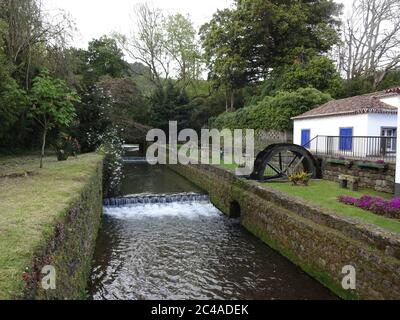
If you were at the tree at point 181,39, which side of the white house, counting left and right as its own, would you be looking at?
right

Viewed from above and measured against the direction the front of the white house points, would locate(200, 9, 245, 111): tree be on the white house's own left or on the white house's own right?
on the white house's own right

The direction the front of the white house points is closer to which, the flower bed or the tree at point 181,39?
the flower bed

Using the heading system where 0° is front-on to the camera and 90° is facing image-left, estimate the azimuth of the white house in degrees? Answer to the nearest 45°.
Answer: approximately 45°

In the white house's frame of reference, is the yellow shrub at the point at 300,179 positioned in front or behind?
in front

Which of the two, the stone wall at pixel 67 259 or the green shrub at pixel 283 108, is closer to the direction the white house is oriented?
the stone wall

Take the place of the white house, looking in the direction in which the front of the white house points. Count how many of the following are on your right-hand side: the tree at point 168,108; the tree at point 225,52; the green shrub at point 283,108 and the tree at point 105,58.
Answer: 4

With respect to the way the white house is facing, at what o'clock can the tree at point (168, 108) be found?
The tree is roughly at 3 o'clock from the white house.

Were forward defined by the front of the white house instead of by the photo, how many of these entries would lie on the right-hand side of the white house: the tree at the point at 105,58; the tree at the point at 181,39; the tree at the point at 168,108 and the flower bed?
3

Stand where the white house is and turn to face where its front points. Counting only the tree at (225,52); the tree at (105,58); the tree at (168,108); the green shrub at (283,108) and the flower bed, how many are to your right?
4

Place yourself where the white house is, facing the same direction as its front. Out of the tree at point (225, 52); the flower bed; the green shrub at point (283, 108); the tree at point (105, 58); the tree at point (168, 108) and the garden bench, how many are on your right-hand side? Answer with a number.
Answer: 4

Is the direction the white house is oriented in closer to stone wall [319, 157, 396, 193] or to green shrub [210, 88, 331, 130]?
the stone wall

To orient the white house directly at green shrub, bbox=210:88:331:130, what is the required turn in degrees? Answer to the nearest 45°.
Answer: approximately 90° to its right
